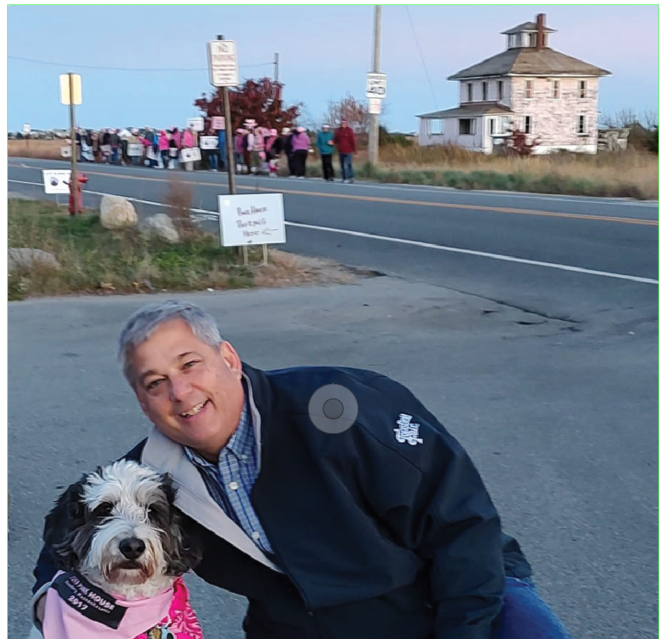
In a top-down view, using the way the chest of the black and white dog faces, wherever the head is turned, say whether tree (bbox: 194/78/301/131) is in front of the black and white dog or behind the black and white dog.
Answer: behind

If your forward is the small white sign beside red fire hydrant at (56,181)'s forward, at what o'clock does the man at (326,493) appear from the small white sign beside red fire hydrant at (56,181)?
The man is roughly at 12 o'clock from the small white sign beside red fire hydrant.

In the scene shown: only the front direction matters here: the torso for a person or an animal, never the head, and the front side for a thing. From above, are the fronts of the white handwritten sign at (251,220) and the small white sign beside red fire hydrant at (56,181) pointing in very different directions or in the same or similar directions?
same or similar directions

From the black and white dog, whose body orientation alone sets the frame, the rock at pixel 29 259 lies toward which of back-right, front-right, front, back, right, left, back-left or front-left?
back

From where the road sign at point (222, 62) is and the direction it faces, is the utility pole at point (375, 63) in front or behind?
behind

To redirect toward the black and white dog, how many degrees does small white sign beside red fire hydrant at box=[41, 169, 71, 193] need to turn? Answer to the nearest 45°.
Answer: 0° — it already faces it

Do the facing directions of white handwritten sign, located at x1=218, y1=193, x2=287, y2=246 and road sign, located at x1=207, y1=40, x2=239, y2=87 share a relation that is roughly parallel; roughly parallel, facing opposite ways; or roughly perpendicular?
roughly parallel

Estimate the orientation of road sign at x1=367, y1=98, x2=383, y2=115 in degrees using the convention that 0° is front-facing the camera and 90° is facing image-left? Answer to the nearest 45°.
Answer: approximately 0°

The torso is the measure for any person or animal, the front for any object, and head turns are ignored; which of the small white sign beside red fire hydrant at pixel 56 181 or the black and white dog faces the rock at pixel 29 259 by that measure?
the small white sign beside red fire hydrant

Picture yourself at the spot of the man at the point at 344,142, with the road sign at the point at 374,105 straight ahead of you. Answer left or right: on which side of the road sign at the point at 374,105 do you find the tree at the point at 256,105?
left

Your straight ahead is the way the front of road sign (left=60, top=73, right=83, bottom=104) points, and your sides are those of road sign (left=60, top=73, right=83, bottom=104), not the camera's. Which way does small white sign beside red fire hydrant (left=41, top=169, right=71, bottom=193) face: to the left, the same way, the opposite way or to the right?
the opposite way

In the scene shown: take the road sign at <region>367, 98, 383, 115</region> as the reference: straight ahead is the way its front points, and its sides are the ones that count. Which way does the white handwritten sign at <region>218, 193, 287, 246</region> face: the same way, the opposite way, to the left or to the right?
the same way

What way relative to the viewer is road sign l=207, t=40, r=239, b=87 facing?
toward the camera

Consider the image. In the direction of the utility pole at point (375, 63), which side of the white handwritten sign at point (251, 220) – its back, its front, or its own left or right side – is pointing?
back
